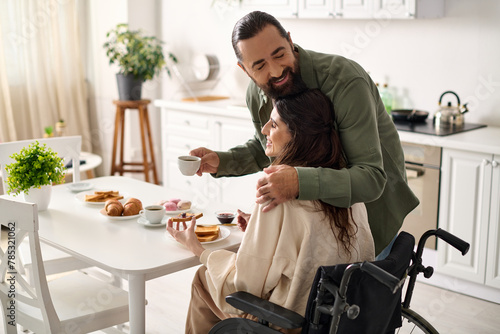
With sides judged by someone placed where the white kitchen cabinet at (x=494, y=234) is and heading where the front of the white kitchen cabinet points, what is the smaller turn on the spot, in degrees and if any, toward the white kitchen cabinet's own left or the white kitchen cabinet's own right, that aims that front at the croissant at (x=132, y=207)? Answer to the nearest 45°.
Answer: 0° — it already faces it

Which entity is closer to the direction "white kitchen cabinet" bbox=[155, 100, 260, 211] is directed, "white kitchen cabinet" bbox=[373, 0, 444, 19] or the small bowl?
the small bowl

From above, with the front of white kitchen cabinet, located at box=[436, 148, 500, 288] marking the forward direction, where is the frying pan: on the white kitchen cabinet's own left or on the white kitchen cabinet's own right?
on the white kitchen cabinet's own right

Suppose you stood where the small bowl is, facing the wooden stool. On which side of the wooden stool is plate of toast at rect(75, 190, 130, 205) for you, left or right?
left

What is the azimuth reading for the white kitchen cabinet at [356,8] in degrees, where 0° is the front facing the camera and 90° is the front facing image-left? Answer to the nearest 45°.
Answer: approximately 45°

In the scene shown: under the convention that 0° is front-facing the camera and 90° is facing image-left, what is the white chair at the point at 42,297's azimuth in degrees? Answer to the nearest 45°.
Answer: approximately 225°

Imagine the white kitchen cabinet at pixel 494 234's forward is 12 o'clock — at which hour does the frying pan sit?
The frying pan is roughly at 3 o'clock from the white kitchen cabinet.
